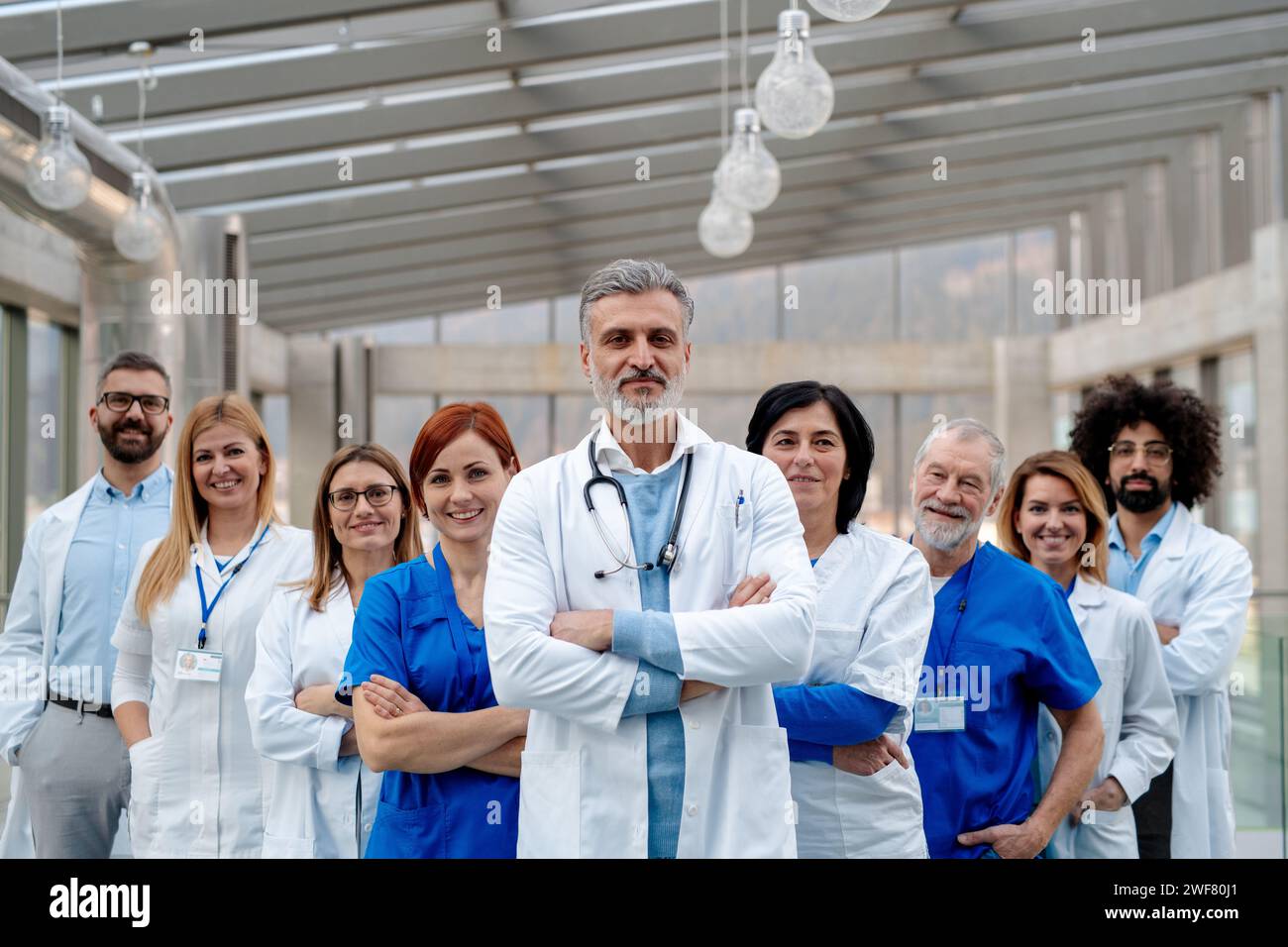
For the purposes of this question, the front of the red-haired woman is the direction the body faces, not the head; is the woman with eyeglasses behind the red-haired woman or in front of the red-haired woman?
behind

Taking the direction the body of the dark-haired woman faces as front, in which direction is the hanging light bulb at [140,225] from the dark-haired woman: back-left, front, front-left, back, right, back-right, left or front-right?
right

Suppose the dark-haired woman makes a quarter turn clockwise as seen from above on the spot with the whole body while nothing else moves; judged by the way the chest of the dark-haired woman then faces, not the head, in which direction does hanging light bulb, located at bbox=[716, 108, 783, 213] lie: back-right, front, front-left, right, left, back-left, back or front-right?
front-right

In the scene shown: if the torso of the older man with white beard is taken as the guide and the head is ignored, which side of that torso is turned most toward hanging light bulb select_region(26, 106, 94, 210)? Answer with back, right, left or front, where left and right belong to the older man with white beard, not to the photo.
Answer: right
